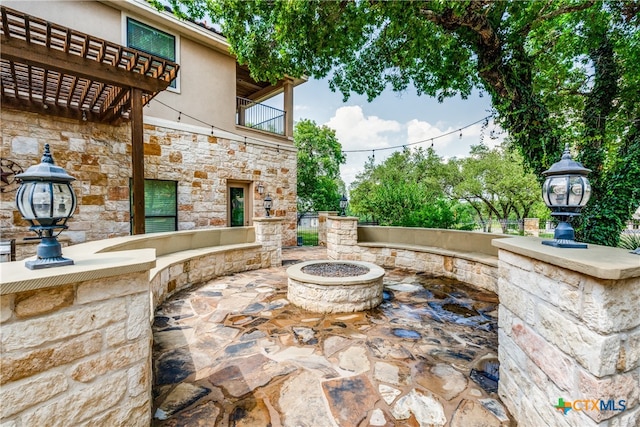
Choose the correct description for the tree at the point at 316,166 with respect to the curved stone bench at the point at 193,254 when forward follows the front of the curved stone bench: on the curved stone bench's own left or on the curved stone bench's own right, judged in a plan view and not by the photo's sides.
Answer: on the curved stone bench's own left

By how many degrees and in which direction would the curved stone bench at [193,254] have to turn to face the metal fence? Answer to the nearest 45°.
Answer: approximately 90° to its left

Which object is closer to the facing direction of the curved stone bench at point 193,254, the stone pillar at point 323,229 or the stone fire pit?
the stone fire pit

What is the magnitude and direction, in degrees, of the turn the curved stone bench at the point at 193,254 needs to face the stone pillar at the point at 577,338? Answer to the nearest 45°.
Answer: approximately 45° to its right

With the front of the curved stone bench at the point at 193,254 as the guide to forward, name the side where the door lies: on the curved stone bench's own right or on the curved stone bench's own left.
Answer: on the curved stone bench's own left

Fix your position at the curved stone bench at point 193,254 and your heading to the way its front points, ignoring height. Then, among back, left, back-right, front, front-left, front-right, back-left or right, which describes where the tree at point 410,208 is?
front-left

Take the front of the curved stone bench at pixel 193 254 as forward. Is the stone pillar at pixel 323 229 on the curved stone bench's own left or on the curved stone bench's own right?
on the curved stone bench's own left

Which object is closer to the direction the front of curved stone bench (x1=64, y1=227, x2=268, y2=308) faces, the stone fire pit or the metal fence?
the stone fire pit

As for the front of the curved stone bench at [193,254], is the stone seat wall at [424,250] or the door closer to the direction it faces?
the stone seat wall

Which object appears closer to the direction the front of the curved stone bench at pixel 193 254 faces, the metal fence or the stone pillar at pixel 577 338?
the stone pillar
